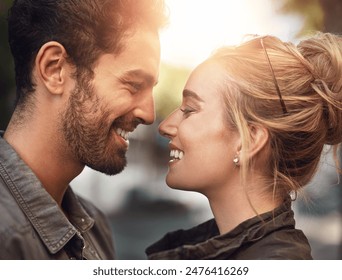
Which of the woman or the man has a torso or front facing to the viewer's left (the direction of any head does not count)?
the woman

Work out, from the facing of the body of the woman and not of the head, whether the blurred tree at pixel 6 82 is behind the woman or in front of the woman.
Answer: in front

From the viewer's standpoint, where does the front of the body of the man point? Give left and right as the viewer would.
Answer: facing to the right of the viewer

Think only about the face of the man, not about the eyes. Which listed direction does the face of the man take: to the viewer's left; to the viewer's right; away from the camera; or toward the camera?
to the viewer's right

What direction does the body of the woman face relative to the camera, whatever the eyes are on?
to the viewer's left

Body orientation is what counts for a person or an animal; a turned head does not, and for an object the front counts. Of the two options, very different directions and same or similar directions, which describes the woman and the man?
very different directions

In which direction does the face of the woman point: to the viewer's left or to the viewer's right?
to the viewer's left

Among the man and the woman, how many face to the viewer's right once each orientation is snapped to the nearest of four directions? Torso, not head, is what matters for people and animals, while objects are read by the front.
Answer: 1
